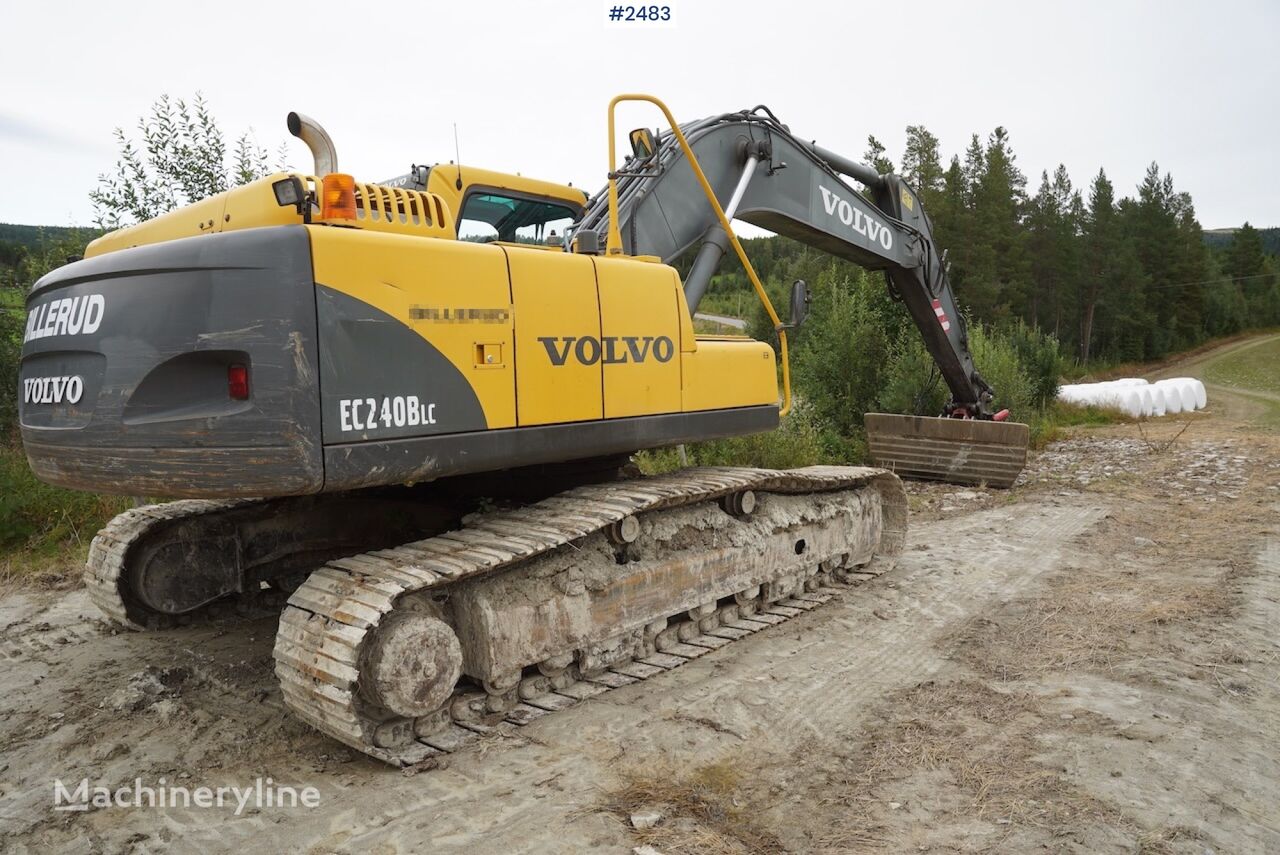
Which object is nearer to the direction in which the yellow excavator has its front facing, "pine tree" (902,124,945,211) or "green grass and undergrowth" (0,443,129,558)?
the pine tree

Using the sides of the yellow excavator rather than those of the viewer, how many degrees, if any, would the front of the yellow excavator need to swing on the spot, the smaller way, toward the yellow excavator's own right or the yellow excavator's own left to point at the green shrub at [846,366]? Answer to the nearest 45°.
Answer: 0° — it already faces it

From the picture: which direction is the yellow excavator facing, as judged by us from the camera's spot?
facing away from the viewer and to the right of the viewer

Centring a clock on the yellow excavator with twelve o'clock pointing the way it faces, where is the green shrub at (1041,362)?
The green shrub is roughly at 12 o'clock from the yellow excavator.

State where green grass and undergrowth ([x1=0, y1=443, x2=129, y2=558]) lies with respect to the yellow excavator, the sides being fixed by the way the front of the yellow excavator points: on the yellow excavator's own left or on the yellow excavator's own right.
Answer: on the yellow excavator's own left

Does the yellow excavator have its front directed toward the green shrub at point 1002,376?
yes
